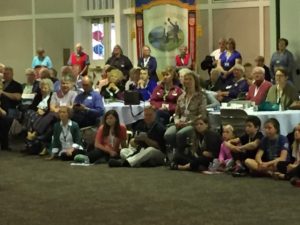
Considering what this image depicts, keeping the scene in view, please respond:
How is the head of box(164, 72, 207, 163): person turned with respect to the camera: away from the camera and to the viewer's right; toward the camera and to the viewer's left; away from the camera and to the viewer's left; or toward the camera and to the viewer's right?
toward the camera and to the viewer's left

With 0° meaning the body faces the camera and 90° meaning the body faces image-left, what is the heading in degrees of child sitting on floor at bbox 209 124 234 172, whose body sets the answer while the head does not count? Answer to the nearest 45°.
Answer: approximately 45°

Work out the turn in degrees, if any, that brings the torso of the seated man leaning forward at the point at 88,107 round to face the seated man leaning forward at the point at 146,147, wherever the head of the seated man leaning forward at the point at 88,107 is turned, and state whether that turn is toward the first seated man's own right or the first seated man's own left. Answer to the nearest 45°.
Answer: approximately 90° to the first seated man's own left

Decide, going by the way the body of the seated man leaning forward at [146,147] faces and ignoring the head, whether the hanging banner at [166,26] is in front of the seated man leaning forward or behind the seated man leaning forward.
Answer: behind

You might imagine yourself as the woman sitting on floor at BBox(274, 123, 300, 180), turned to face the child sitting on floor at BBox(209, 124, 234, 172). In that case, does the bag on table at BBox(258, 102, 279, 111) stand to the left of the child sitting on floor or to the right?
right

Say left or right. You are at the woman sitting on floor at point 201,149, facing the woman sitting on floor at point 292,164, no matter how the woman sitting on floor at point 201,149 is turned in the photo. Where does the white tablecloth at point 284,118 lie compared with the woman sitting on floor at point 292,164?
left

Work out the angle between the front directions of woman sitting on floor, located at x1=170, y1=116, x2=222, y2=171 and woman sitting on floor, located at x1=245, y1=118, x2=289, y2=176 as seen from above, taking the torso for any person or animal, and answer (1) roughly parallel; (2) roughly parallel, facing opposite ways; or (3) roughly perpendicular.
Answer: roughly parallel

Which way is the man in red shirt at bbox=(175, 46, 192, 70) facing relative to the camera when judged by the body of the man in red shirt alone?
toward the camera

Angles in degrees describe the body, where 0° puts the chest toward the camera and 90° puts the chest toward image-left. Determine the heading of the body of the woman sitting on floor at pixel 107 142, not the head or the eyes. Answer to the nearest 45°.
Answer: approximately 45°

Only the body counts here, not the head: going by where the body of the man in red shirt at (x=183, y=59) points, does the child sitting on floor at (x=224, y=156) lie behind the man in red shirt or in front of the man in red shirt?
in front

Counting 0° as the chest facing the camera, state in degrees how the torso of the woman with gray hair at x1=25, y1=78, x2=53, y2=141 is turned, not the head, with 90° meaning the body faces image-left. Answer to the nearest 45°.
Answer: approximately 45°

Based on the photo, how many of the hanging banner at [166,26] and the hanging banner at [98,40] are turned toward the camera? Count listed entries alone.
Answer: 2

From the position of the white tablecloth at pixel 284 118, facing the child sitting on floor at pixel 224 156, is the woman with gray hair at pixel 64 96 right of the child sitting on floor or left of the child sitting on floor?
right

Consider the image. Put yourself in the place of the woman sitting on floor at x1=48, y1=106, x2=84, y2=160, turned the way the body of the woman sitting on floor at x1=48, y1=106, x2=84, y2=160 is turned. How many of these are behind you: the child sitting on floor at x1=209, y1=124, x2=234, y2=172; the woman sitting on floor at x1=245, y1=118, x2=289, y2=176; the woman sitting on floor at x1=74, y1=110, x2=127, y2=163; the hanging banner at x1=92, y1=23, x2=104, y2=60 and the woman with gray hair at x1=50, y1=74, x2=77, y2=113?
2

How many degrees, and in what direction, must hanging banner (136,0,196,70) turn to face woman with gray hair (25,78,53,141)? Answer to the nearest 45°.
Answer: approximately 45° to its right

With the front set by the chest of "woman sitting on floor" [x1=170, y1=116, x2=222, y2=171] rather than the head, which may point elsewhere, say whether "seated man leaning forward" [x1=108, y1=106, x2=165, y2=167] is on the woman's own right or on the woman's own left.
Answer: on the woman's own right

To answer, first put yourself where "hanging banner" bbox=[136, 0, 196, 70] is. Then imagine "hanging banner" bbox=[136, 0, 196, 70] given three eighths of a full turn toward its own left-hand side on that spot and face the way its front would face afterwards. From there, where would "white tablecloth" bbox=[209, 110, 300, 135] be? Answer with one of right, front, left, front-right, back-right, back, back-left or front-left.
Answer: back-right

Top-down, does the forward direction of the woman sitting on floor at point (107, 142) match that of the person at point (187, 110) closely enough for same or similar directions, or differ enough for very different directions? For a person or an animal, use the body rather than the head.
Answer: same or similar directions
